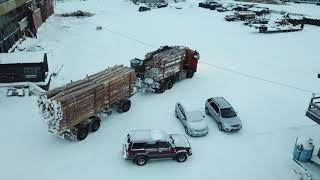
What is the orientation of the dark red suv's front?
to the viewer's right

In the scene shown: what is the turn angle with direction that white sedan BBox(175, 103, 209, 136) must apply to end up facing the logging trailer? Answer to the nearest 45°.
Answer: approximately 135° to its right

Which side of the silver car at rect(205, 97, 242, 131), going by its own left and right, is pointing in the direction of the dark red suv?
right

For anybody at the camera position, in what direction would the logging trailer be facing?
facing away from the viewer and to the right of the viewer

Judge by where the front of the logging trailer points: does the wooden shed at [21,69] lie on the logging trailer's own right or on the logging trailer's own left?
on the logging trailer's own left

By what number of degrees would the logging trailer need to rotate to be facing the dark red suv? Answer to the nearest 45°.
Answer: approximately 90° to its right

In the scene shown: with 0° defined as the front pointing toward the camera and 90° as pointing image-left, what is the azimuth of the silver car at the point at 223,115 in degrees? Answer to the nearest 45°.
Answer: approximately 315°

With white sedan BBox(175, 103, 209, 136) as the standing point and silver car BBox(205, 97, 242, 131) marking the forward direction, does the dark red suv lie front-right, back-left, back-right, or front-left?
back-right
